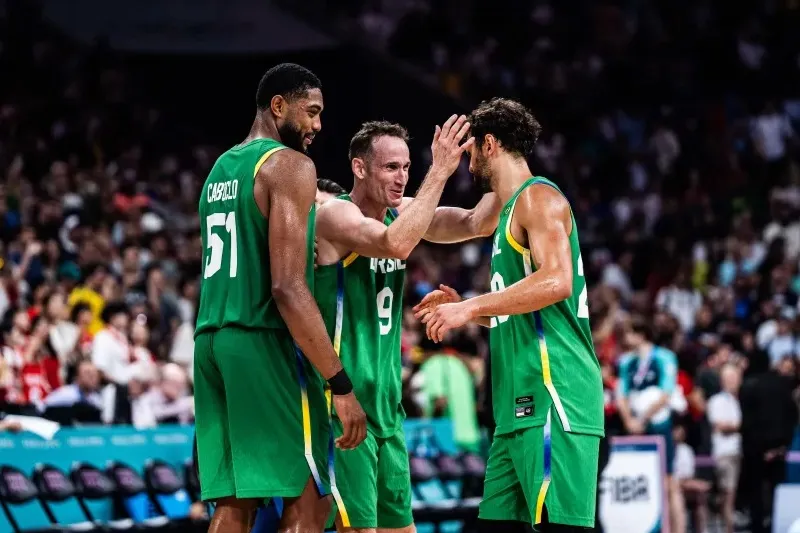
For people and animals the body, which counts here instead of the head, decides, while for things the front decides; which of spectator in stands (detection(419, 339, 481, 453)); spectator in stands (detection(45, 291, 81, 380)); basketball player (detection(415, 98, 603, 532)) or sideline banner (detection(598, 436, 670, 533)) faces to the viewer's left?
the basketball player

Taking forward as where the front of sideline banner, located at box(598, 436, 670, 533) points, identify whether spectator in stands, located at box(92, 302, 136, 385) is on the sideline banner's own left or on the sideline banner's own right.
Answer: on the sideline banner's own right

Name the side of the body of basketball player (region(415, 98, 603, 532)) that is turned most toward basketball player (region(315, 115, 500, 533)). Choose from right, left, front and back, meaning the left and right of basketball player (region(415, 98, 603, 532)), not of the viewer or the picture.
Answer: front

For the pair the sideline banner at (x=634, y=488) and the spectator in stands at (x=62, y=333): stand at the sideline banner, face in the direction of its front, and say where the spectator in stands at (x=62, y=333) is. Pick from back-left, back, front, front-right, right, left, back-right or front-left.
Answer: right

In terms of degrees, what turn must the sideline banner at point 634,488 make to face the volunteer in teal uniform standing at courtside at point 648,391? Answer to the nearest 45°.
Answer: approximately 180°

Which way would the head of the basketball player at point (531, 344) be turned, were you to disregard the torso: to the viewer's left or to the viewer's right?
to the viewer's left

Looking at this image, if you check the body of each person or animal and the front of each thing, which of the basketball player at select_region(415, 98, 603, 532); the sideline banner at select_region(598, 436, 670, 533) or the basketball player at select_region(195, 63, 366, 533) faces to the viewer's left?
the basketball player at select_region(415, 98, 603, 532)

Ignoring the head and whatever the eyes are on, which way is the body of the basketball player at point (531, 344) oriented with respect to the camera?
to the viewer's left

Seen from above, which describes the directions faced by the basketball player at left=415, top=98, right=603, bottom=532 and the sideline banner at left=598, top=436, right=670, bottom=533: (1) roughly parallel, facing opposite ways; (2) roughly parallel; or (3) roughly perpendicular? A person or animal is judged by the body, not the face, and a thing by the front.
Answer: roughly perpendicular

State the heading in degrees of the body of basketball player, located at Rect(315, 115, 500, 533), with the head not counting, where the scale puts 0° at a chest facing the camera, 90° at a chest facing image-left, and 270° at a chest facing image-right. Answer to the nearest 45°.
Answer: approximately 315°

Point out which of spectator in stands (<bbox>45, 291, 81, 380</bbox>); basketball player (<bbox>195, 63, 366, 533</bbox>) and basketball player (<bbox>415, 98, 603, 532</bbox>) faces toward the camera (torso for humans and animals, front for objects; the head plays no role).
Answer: the spectator in stands

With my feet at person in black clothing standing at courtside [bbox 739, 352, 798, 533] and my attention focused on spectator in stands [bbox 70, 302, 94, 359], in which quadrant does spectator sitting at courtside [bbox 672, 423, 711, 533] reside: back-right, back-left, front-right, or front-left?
front-right

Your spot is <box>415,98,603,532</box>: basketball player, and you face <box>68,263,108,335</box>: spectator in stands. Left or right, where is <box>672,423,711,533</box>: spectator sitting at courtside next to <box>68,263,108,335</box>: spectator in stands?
right
